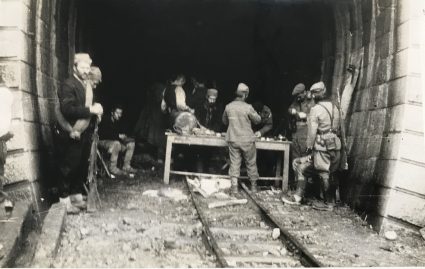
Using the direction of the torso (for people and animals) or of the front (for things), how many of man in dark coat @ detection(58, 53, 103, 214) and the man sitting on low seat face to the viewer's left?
0

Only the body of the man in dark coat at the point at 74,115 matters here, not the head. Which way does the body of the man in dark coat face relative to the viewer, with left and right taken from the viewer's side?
facing the viewer and to the right of the viewer

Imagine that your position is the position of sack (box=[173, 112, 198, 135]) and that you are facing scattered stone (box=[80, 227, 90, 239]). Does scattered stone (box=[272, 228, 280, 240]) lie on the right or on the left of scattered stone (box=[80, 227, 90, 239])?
left

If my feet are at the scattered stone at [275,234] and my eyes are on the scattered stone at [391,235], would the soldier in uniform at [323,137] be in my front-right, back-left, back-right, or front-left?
front-left

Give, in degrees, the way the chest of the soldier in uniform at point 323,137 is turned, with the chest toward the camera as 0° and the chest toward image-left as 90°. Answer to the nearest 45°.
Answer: approximately 135°

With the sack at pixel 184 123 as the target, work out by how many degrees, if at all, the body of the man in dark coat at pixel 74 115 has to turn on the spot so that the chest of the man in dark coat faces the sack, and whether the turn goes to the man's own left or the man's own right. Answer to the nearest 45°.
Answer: approximately 90° to the man's own left

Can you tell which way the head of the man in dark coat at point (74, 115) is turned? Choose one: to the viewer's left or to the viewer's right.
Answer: to the viewer's right

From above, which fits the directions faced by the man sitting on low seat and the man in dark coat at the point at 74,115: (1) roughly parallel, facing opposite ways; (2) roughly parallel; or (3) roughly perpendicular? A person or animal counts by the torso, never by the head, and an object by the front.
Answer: roughly parallel
